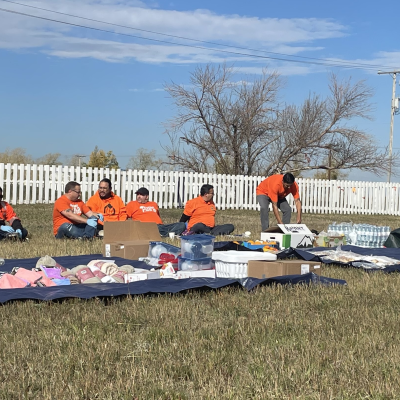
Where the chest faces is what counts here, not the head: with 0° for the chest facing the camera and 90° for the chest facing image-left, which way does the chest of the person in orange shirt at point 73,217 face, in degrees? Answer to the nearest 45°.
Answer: approximately 315°

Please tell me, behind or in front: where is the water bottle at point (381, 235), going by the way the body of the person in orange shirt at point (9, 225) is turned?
in front

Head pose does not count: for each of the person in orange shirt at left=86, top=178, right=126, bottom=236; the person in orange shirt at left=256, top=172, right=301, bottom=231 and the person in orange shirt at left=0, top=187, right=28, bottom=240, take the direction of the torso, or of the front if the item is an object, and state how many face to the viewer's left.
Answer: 0

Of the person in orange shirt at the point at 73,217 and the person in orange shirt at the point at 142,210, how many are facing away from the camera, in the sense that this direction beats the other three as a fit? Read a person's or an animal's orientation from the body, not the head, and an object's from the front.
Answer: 0

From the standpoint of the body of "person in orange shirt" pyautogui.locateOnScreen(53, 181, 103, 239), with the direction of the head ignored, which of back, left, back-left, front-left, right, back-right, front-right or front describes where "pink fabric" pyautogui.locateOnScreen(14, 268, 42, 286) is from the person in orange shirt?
front-right

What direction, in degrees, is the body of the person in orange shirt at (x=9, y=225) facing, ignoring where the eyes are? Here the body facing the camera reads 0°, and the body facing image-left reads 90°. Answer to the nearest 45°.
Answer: approximately 315°

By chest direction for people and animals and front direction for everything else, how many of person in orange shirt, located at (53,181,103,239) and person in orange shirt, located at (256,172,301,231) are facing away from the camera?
0

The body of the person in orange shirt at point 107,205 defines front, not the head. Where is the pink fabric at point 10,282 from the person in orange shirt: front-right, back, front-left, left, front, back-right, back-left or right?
front

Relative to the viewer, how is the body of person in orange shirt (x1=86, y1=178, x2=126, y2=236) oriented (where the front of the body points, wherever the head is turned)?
toward the camera

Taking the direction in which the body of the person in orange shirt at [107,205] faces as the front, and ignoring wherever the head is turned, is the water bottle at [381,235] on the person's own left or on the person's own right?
on the person's own left

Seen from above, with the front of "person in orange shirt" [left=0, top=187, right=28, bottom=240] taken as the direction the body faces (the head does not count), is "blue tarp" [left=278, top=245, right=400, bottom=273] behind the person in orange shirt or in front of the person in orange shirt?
in front

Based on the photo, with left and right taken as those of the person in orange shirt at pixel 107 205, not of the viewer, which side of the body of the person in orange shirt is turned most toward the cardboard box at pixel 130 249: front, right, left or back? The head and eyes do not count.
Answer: front

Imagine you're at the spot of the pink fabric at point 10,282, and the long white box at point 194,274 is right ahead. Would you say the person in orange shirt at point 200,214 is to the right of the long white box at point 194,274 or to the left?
left

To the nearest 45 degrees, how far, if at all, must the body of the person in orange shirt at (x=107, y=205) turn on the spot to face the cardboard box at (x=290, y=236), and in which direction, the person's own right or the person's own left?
approximately 45° to the person's own left

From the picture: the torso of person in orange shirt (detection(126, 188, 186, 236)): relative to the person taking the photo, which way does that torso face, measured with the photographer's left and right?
facing the viewer and to the right of the viewer
